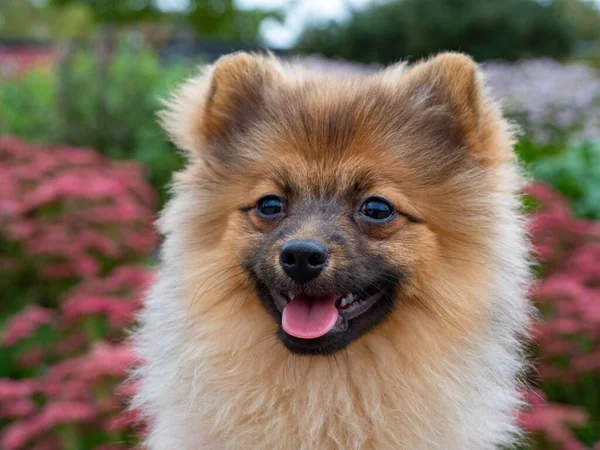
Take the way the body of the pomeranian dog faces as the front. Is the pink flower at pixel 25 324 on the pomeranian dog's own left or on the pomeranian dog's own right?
on the pomeranian dog's own right

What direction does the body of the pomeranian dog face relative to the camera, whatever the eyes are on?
toward the camera

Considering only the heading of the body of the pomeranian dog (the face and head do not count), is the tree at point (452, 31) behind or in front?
behind
